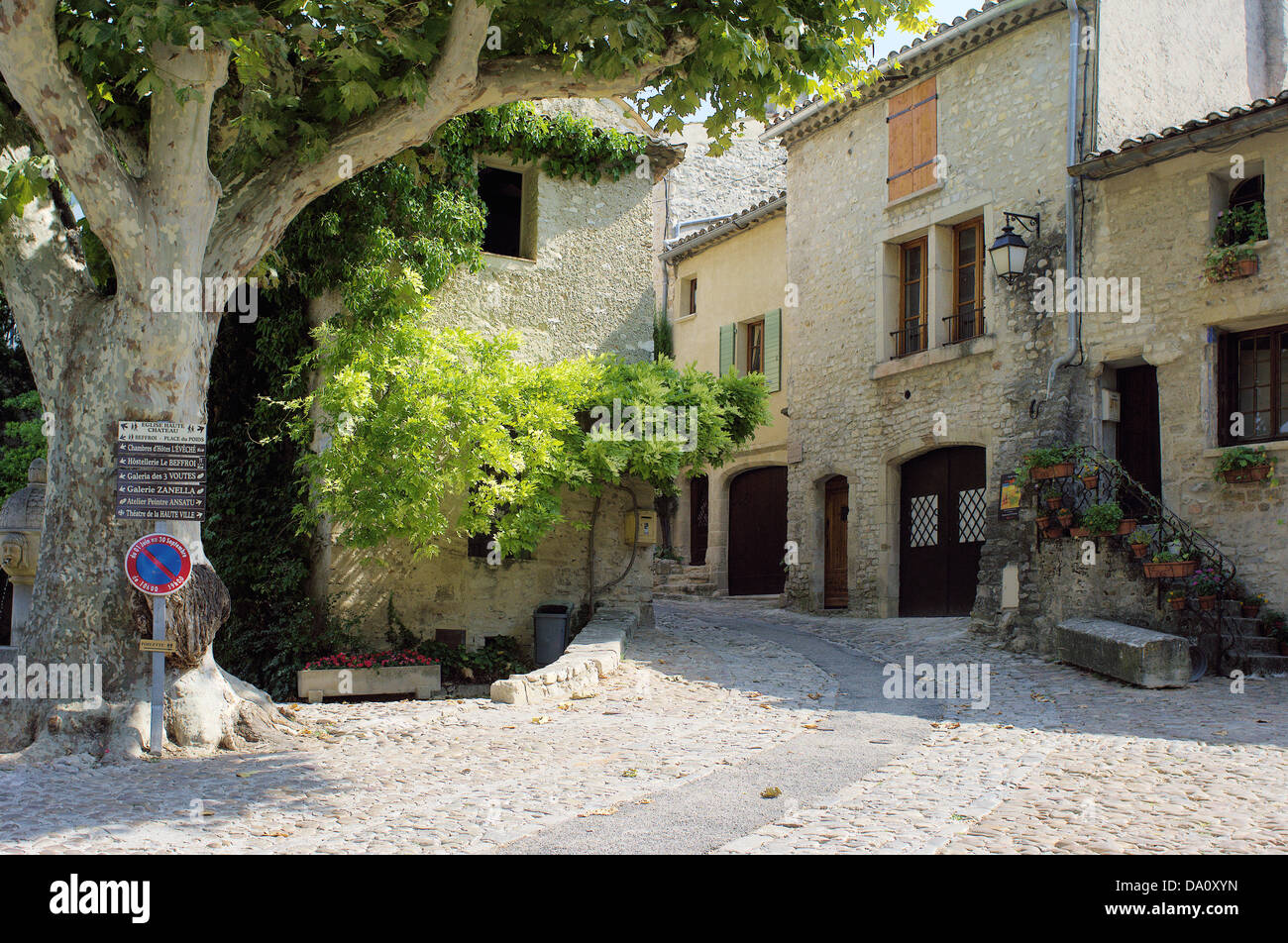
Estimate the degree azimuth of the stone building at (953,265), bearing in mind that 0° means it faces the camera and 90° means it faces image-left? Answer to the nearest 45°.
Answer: approximately 45°

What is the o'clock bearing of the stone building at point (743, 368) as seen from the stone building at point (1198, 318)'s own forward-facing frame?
the stone building at point (743, 368) is roughly at 3 o'clock from the stone building at point (1198, 318).

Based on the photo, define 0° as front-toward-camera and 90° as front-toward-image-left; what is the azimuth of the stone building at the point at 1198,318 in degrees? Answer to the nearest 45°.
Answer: approximately 45°

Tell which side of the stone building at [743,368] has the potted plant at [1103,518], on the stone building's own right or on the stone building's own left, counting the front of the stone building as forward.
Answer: on the stone building's own left

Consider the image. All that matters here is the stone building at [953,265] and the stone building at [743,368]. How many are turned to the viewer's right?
0

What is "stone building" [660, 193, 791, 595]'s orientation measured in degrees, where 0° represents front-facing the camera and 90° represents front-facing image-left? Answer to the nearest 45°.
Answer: approximately 45°

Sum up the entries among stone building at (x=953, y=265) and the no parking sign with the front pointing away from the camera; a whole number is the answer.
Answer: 0

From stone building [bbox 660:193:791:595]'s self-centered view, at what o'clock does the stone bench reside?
The stone bench is roughly at 10 o'clock from the stone building.
